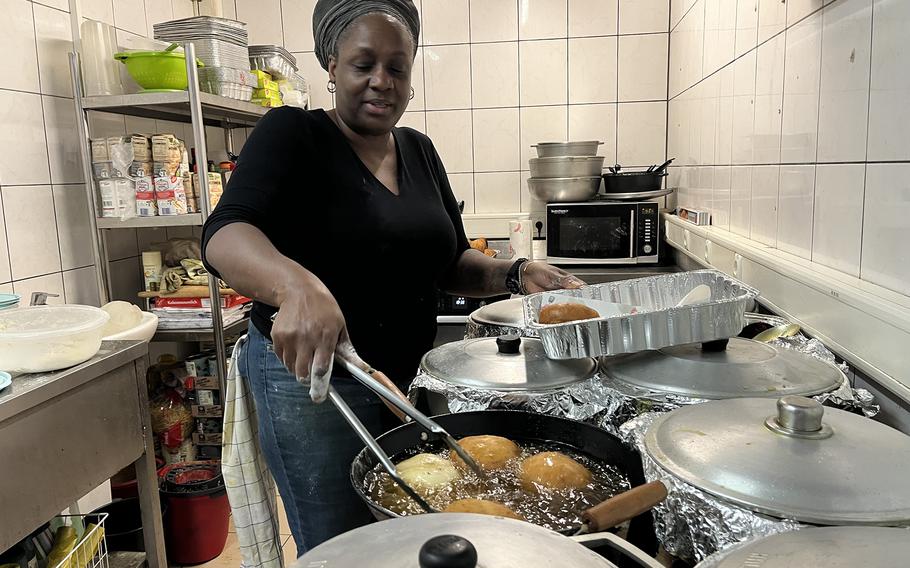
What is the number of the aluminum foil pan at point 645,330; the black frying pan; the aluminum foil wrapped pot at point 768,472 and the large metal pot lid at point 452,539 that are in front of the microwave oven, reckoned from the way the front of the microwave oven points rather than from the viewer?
4

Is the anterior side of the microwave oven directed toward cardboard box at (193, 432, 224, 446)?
no

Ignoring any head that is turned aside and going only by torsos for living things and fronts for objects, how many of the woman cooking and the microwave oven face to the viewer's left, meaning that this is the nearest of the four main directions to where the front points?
0

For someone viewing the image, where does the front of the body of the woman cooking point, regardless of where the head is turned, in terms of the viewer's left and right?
facing the viewer and to the right of the viewer

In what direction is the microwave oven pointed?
toward the camera

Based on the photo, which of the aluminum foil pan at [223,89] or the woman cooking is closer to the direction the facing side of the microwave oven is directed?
the woman cooking

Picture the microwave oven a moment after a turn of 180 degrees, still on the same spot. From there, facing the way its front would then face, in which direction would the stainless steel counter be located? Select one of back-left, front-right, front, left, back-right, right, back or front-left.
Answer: back-left

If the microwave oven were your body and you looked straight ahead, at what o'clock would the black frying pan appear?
The black frying pan is roughly at 12 o'clock from the microwave oven.

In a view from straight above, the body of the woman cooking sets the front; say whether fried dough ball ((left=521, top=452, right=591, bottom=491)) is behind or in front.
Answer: in front

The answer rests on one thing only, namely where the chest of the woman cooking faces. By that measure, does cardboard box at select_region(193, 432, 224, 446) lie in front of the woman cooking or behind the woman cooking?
behind

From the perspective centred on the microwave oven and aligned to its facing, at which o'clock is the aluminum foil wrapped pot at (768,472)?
The aluminum foil wrapped pot is roughly at 12 o'clock from the microwave oven.

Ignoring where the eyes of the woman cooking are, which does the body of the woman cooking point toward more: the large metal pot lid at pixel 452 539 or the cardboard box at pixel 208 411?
the large metal pot lid

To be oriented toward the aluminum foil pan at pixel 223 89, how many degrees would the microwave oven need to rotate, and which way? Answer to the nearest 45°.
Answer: approximately 90° to its right
